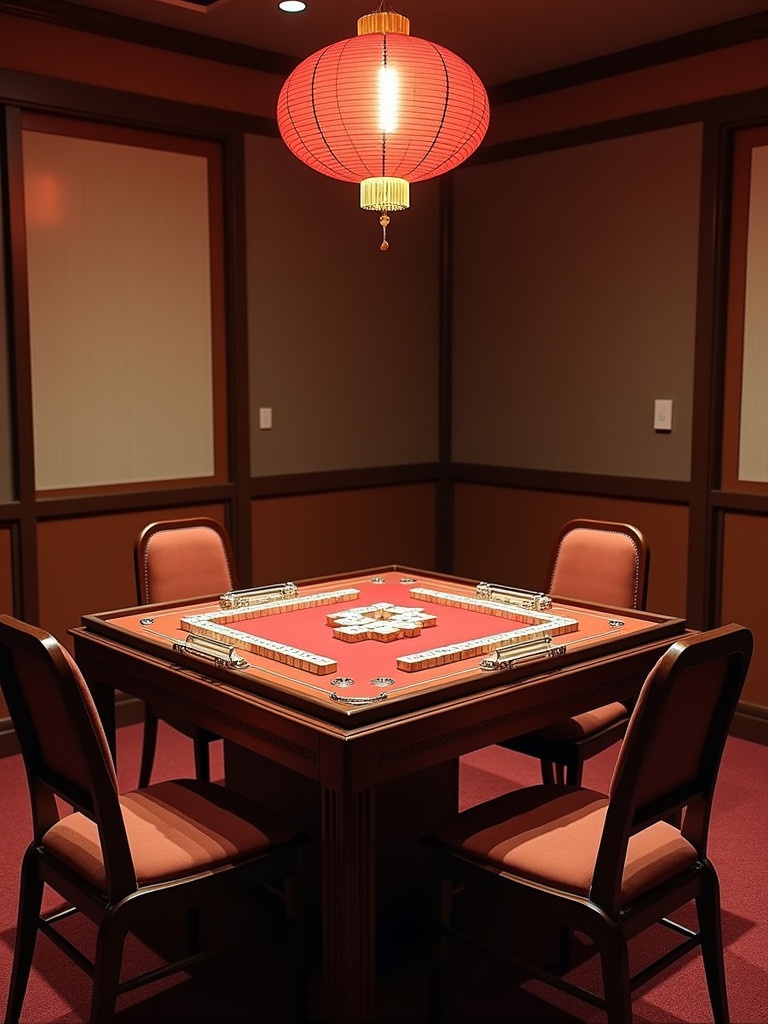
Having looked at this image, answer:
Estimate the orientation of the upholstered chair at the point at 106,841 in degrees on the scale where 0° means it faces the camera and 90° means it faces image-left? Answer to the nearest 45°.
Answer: approximately 225°

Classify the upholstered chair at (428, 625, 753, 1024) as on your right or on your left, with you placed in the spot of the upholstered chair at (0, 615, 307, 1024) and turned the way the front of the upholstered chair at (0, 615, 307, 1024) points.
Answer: on your right

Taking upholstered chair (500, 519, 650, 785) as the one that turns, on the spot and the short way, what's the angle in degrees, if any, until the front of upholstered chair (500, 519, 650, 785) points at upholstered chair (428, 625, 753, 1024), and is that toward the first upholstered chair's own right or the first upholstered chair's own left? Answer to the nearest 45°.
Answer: approximately 45° to the first upholstered chair's own left

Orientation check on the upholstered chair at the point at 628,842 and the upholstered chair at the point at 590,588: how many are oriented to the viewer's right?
0

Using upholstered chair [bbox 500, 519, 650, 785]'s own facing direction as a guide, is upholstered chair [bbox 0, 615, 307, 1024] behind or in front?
in front

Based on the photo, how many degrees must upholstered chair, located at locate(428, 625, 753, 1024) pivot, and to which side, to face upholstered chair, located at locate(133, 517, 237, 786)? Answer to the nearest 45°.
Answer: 0° — it already faces it

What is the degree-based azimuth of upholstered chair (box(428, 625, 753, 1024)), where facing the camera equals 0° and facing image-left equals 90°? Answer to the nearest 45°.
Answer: approximately 135°

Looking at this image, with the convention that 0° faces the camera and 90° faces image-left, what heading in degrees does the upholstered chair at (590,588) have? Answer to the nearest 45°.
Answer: approximately 45°

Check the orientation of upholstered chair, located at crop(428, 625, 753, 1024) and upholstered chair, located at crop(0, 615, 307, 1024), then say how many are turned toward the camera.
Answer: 0

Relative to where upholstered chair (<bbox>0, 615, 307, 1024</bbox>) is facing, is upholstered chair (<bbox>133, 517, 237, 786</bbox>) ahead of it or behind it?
ahead

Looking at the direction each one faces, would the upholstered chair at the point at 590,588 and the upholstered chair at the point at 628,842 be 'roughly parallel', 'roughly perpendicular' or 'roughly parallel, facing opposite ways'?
roughly perpendicular
